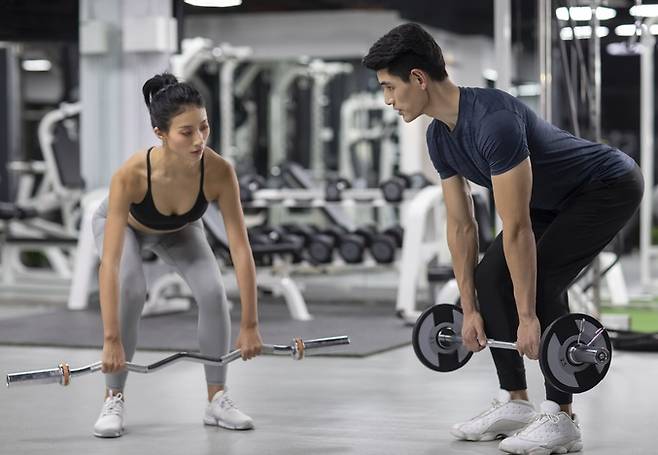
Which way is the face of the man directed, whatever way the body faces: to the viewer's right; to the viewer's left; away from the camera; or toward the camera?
to the viewer's left

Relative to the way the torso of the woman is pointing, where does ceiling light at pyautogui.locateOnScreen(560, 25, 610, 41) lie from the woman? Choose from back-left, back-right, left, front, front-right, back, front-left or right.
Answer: left

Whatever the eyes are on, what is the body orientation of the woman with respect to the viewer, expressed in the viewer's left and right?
facing the viewer and to the right of the viewer

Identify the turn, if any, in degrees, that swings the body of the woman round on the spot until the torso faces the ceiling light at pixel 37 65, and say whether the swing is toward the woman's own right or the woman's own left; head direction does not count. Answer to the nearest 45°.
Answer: approximately 135° to the woman's own left

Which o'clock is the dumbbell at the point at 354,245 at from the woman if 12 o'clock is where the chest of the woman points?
The dumbbell is roughly at 8 o'clock from the woman.

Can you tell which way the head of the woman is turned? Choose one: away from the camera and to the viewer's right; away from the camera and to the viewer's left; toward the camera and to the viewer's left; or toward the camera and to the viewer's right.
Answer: toward the camera and to the viewer's right

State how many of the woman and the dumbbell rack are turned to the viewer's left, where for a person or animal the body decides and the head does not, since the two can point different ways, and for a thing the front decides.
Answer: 0

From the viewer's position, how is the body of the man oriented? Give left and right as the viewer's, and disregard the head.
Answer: facing the viewer and to the left of the viewer

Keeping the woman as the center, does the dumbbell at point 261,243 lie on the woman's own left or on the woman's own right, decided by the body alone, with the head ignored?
on the woman's own left

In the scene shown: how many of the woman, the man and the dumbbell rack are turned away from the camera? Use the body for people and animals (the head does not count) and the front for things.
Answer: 0

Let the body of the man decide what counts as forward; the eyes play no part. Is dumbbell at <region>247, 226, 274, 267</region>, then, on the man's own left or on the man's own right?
on the man's own right

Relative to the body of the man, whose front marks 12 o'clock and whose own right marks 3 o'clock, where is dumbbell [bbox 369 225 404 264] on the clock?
The dumbbell is roughly at 4 o'clock from the man.

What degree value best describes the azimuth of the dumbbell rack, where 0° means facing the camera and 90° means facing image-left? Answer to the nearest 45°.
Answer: approximately 0°

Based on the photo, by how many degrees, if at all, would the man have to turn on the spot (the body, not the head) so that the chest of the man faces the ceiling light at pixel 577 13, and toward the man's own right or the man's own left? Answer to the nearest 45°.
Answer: approximately 135° to the man's own right
